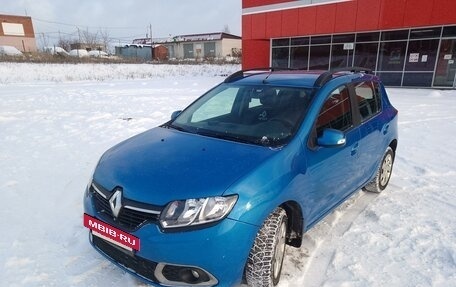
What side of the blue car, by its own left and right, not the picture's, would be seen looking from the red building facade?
back

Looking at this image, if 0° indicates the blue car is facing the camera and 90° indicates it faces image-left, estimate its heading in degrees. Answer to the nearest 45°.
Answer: approximately 45°
